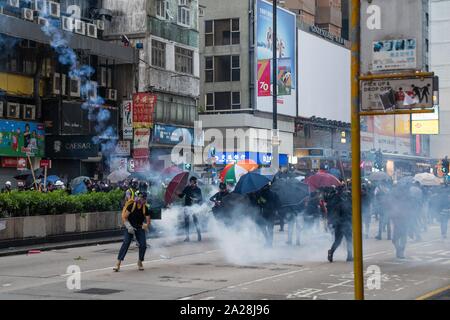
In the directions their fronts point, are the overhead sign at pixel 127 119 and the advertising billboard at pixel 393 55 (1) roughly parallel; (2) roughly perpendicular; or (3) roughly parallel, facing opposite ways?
roughly parallel

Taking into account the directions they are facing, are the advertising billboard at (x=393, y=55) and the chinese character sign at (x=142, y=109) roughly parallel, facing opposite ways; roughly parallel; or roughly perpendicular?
roughly parallel

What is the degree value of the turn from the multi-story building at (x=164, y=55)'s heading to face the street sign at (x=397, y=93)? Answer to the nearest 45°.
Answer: approximately 45° to its right

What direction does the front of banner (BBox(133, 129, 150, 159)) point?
toward the camera

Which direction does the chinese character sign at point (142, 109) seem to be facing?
toward the camera

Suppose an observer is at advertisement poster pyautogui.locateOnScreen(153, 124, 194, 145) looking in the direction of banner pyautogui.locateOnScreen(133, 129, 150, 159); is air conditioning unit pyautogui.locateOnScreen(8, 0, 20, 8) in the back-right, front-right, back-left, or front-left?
front-right

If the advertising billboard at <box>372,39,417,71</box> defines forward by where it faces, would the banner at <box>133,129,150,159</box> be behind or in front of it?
behind

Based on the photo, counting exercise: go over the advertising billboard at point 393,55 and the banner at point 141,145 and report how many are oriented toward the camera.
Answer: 2

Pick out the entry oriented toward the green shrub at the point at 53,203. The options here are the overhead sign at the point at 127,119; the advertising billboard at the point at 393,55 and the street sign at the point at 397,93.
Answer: the overhead sign
